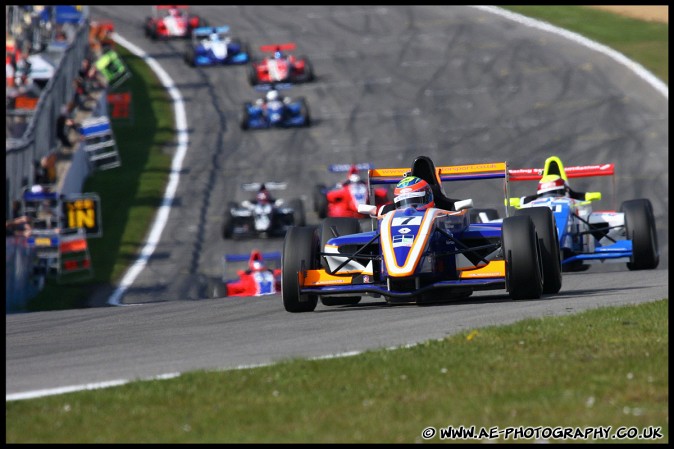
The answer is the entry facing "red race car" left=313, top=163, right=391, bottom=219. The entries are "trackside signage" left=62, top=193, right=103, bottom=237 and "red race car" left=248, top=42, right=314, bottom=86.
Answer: "red race car" left=248, top=42, right=314, bottom=86

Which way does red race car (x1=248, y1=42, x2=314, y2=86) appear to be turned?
toward the camera

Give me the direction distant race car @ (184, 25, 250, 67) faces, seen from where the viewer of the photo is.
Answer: facing the viewer

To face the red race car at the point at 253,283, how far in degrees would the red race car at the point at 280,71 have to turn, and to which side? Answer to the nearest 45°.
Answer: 0° — it already faces it

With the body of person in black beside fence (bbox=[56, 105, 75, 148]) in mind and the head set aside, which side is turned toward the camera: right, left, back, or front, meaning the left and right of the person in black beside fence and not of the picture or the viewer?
right

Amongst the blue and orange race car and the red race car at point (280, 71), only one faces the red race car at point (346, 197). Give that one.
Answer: the red race car at point (280, 71)

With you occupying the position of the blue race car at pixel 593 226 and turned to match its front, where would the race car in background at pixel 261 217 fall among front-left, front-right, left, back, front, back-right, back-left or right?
back-right

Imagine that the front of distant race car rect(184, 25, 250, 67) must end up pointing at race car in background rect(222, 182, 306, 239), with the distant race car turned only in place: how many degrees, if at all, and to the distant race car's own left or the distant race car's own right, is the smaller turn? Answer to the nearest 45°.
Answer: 0° — it already faces it

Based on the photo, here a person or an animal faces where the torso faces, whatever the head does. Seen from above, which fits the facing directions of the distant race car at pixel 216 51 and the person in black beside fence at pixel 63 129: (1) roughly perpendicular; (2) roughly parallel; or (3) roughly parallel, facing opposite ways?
roughly perpendicular

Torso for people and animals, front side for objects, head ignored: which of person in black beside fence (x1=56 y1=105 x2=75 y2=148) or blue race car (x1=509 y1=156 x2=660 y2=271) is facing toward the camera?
the blue race car

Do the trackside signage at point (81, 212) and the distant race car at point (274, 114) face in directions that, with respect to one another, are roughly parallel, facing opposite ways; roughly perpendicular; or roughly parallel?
roughly parallel

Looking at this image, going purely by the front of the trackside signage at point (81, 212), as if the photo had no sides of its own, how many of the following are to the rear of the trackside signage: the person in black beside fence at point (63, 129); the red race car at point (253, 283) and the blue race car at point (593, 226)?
1

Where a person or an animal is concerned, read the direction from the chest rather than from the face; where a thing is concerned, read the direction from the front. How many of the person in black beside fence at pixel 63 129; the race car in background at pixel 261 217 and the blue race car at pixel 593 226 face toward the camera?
2

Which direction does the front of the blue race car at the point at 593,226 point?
toward the camera
